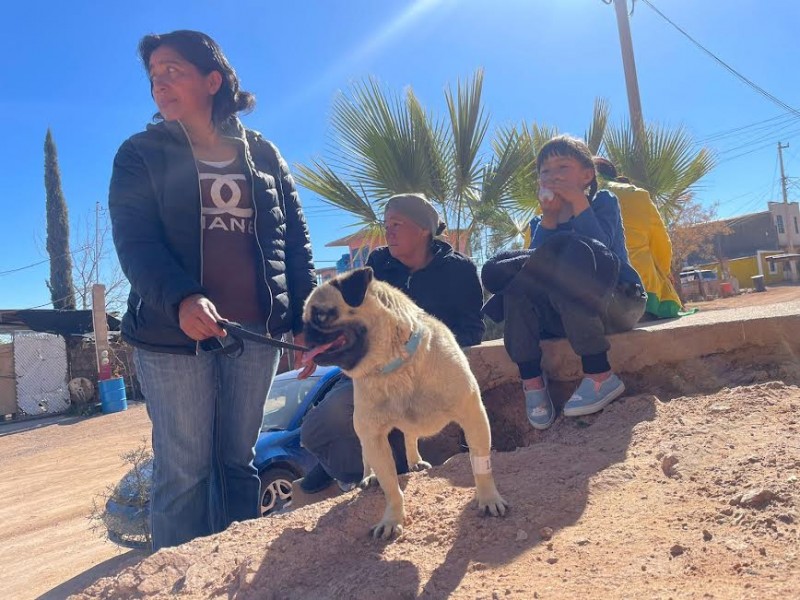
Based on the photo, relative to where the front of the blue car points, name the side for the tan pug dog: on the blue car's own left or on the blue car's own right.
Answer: on the blue car's own left

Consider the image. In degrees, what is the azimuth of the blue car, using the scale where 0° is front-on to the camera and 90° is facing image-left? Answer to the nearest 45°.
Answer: approximately 45°

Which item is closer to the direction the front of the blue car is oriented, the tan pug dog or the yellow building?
the tan pug dog

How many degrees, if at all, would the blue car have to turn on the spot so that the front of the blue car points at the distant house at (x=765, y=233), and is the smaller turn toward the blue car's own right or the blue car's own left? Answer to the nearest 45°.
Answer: approximately 180°

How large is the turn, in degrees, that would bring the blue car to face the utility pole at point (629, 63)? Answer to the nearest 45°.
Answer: approximately 180°

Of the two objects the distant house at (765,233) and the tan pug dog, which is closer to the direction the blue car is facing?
the tan pug dog

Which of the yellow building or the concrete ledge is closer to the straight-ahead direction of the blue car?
the concrete ledge

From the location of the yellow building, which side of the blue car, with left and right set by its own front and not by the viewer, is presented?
back

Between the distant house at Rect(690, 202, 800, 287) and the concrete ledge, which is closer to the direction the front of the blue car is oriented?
the concrete ledge

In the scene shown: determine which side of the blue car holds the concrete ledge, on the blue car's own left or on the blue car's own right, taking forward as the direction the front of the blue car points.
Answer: on the blue car's own left

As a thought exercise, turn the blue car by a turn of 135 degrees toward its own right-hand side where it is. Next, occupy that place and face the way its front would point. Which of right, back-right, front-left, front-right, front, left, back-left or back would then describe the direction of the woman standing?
back
